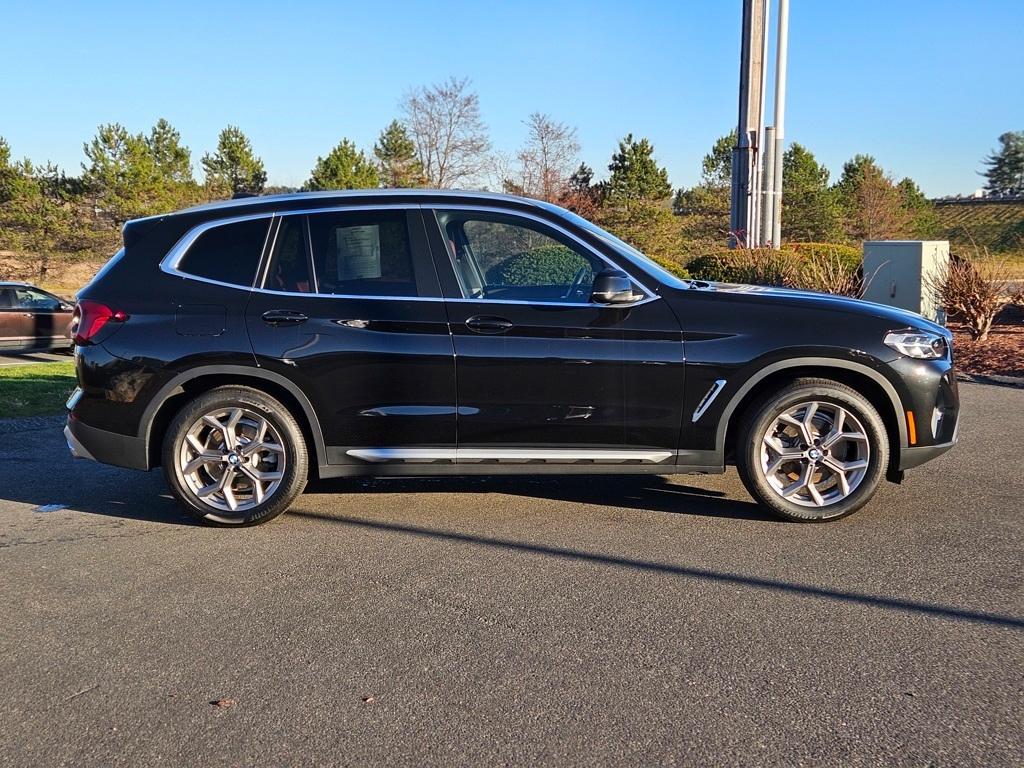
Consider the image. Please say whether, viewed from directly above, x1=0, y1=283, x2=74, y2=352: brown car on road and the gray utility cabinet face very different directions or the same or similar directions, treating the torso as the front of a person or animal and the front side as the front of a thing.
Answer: very different directions

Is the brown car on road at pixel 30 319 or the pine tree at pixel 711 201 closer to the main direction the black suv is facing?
the pine tree

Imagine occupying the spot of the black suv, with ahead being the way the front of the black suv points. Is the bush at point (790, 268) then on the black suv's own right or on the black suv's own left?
on the black suv's own left

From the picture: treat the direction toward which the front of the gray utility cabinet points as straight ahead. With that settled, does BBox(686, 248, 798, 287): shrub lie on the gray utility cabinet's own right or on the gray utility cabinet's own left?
on the gray utility cabinet's own right

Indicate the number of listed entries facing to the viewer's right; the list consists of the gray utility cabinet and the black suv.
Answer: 1

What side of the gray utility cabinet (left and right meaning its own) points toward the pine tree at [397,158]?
right

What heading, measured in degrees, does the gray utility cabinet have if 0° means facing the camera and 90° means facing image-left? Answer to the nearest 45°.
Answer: approximately 45°

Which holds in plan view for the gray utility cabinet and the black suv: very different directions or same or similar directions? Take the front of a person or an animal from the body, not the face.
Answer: very different directions

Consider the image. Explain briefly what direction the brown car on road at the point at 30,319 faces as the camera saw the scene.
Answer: facing to the right of the viewer

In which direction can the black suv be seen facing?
to the viewer's right
